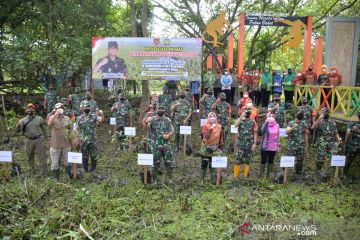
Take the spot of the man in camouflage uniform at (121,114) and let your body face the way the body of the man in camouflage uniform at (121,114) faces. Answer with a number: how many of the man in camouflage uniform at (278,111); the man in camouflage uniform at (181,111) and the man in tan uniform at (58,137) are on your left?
2

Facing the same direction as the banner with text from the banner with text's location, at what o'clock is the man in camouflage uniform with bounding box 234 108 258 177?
The man in camouflage uniform is roughly at 11 o'clock from the banner with text.

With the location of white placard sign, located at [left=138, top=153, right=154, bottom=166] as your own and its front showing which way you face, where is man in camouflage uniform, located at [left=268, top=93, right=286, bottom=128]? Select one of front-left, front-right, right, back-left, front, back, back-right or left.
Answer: back-left

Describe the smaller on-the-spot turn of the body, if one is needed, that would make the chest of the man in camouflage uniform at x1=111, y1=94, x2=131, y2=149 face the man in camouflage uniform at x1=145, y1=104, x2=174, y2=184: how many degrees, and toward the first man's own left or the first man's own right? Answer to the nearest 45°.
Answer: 0° — they already face them

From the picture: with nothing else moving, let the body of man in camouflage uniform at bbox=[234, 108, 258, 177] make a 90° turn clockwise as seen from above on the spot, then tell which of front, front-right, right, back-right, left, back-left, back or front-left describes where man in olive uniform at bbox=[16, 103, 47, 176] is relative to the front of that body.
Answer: front

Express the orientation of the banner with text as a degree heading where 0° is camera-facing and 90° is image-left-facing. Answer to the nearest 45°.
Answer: approximately 0°

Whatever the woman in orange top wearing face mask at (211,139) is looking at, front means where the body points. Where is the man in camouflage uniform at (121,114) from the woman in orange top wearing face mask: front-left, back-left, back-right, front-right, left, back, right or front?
back-right

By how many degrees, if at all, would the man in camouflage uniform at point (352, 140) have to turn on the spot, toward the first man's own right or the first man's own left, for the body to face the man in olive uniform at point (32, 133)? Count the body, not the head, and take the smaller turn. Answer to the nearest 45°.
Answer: approximately 45° to the first man's own right

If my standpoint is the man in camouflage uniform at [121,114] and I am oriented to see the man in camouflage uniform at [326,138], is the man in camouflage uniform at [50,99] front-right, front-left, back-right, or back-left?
back-left

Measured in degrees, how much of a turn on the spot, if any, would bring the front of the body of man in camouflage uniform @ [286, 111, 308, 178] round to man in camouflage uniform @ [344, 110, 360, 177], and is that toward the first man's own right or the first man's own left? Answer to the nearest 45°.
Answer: approximately 90° to the first man's own left

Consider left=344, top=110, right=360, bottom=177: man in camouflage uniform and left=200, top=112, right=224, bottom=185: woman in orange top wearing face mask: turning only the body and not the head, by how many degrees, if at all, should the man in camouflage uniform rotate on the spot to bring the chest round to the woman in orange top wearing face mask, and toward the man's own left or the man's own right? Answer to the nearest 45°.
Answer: approximately 45° to the man's own right

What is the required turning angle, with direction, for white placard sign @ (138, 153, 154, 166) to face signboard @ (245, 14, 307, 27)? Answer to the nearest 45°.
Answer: approximately 135° to its left

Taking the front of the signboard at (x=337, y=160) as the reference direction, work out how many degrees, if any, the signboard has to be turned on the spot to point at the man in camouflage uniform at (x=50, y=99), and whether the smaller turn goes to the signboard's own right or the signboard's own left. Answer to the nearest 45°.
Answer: approximately 90° to the signboard's own right
